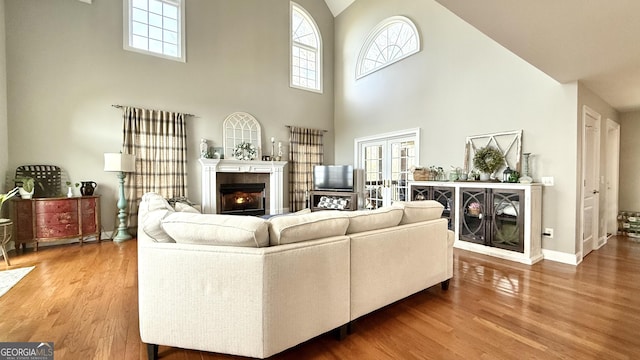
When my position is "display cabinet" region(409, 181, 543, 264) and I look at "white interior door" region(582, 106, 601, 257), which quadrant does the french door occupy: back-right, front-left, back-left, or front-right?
back-left

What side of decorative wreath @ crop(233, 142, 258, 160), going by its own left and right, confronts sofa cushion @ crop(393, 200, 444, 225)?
front

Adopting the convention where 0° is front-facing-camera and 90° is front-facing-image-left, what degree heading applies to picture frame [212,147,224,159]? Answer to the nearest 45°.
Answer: approximately 0°

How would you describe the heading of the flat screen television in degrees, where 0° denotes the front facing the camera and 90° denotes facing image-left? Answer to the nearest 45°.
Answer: approximately 0°

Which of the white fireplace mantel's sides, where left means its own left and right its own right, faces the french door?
left
